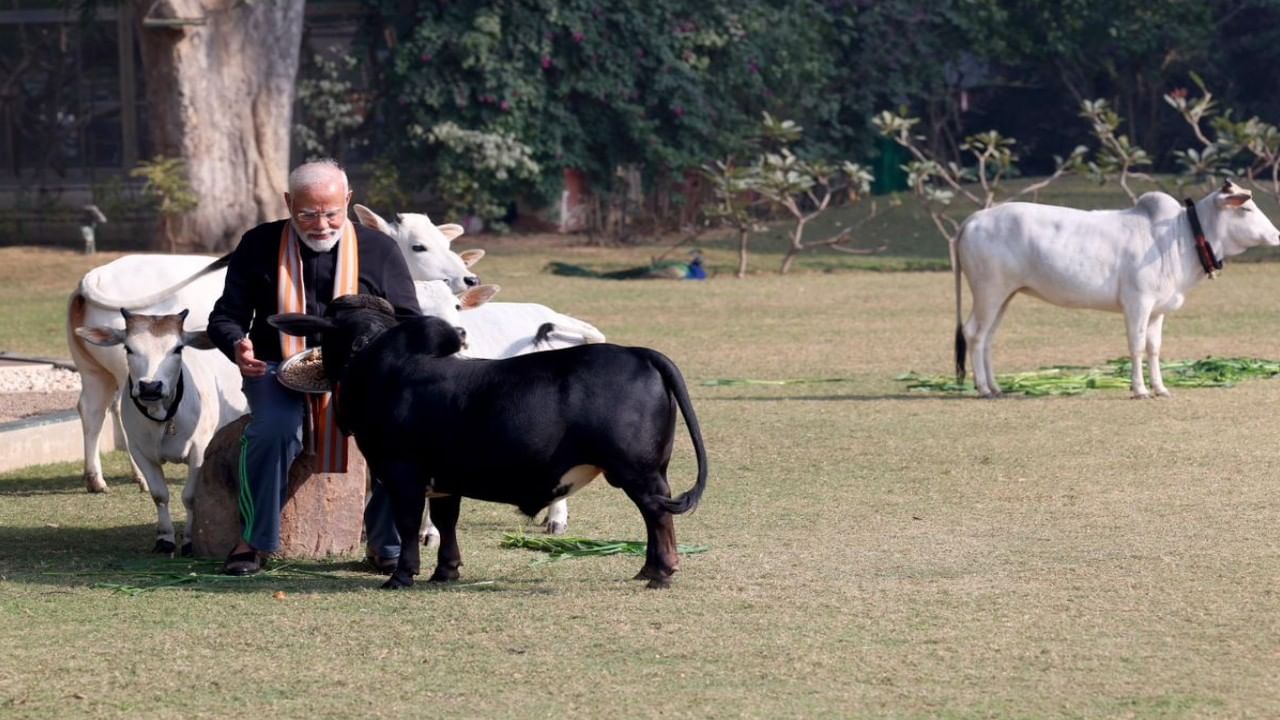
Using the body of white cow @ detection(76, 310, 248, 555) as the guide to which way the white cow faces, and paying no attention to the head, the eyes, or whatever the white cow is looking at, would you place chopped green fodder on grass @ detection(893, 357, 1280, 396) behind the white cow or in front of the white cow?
behind

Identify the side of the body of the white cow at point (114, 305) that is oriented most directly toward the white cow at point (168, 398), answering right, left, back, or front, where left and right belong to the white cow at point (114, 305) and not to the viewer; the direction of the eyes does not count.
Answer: right

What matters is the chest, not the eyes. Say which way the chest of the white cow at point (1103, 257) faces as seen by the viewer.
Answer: to the viewer's right

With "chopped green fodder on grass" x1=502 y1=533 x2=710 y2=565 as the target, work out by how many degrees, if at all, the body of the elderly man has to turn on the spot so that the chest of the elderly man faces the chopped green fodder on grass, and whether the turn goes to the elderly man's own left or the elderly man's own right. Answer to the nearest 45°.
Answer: approximately 90° to the elderly man's own left

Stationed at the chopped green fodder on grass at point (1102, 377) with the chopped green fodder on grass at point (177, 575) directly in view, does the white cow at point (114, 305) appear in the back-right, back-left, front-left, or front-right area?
front-right

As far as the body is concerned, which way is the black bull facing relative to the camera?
to the viewer's left

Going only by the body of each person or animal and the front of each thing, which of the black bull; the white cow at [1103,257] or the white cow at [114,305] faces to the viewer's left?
the black bull

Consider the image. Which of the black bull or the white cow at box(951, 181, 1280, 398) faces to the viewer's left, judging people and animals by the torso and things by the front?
the black bull

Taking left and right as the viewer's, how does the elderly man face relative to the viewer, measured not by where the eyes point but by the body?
facing the viewer

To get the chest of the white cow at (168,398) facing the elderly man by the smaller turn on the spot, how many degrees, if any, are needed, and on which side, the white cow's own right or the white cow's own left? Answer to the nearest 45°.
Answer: approximately 90° to the white cow's own left

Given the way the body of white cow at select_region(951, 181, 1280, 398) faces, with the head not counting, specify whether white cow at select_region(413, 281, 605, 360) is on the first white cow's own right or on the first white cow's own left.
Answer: on the first white cow's own right

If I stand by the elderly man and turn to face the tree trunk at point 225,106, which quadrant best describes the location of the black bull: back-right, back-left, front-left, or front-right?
back-right

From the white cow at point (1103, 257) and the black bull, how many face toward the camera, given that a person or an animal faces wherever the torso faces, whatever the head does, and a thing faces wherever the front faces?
0

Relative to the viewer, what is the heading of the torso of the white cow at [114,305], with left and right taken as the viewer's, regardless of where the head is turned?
facing to the right of the viewer
